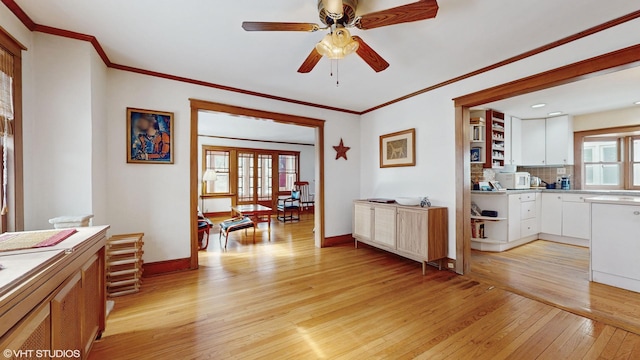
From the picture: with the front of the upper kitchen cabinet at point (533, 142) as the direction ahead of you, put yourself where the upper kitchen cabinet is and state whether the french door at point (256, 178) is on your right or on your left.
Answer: on your right

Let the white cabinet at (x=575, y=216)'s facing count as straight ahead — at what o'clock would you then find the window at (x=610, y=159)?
The window is roughly at 7 o'clock from the white cabinet.

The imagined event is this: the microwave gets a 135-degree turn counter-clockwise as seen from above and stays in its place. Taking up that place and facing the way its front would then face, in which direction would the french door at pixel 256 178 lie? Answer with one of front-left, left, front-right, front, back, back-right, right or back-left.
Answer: left

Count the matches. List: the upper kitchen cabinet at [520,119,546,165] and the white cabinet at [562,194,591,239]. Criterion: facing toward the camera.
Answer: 2

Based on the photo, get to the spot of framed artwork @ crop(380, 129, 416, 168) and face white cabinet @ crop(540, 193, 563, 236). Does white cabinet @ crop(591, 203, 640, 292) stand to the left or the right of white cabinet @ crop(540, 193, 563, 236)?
right
